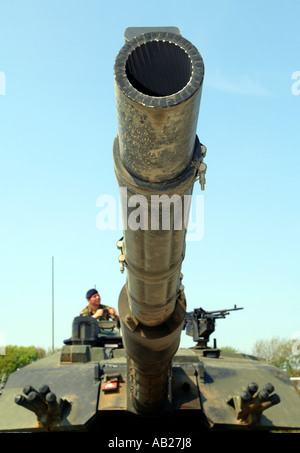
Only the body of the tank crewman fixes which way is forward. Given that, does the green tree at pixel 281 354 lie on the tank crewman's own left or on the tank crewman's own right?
on the tank crewman's own left

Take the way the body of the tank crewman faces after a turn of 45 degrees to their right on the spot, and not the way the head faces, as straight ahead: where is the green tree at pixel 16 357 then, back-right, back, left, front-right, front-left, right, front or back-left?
back

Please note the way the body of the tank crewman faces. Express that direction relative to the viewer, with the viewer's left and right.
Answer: facing the viewer and to the right of the viewer
